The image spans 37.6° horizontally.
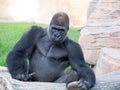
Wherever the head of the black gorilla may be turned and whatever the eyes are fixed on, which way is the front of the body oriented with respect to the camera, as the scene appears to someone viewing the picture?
toward the camera
